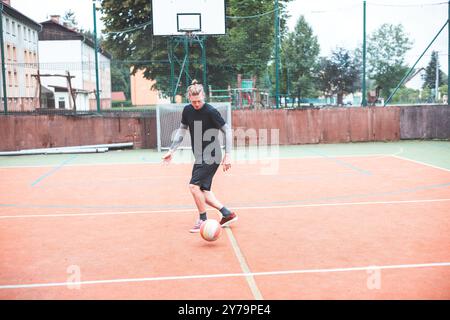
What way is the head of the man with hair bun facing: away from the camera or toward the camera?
toward the camera

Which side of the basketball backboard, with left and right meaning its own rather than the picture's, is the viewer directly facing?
front

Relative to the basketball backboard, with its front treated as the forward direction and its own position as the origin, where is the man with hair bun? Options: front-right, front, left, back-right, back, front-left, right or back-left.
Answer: front

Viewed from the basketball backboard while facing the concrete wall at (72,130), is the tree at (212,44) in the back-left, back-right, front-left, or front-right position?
back-right

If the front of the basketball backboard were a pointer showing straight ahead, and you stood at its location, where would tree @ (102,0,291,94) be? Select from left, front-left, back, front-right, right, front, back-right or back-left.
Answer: back

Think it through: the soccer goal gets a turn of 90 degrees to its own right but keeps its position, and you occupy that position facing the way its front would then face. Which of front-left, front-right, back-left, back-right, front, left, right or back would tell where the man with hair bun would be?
left

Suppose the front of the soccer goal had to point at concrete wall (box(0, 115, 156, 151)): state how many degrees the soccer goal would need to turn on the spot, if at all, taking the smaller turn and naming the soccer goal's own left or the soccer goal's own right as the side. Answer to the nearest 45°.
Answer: approximately 90° to the soccer goal's own right

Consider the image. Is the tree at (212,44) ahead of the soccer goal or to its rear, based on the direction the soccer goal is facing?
to the rear

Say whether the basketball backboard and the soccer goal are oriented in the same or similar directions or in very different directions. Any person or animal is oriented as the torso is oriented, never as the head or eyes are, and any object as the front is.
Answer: same or similar directions

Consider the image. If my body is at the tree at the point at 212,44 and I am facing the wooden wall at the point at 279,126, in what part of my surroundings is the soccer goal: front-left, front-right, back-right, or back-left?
front-right

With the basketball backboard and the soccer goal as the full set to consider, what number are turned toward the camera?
2

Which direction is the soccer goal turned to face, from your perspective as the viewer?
facing the viewer
